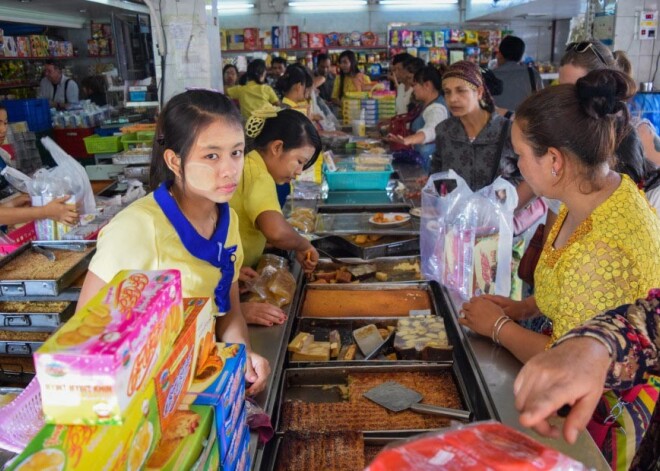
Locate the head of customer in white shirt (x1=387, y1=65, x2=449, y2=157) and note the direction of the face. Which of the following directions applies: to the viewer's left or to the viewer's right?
to the viewer's left

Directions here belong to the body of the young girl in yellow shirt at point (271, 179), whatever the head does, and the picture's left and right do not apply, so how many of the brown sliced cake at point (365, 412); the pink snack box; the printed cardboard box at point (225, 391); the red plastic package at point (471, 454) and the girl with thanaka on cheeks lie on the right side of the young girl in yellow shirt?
5

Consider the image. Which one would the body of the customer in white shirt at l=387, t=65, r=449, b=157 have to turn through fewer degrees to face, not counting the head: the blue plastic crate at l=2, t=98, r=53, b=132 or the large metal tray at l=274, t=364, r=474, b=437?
the blue plastic crate

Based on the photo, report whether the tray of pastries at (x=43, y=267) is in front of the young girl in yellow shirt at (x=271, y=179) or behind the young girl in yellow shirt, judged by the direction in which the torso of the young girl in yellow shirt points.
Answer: behind

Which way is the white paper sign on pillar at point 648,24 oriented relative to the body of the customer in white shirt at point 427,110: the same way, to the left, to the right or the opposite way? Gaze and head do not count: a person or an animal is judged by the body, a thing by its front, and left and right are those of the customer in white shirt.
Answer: to the left

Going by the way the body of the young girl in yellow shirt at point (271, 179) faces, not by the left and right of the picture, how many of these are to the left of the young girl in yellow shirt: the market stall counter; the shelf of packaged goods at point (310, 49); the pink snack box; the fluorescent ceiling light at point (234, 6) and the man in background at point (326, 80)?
3

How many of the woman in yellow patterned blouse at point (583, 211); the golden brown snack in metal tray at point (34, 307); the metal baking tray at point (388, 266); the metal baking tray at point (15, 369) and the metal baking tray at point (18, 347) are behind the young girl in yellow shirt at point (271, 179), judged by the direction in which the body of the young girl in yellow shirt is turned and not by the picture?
3

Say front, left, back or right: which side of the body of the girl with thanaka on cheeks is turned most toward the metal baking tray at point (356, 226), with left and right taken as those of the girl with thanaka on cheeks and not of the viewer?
left

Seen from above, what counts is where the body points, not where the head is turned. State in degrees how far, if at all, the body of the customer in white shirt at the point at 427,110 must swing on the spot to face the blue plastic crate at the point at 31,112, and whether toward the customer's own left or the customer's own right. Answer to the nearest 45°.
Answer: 0° — they already face it

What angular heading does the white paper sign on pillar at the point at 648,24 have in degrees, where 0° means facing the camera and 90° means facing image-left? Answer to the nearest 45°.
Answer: approximately 0°

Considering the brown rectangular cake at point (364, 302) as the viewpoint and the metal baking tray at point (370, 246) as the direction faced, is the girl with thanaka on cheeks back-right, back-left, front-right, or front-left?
back-left

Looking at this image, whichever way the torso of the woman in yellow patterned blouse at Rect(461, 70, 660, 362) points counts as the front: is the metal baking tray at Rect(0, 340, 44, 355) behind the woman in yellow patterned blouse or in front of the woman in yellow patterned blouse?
in front

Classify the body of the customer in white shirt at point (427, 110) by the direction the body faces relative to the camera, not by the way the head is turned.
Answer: to the viewer's left

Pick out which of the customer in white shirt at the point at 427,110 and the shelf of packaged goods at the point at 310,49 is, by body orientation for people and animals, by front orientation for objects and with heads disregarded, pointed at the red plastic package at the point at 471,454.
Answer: the shelf of packaged goods

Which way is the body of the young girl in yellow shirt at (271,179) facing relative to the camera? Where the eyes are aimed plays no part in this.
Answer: to the viewer's right

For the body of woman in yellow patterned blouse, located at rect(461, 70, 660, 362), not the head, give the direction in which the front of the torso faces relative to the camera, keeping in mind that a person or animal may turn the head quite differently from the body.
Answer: to the viewer's left

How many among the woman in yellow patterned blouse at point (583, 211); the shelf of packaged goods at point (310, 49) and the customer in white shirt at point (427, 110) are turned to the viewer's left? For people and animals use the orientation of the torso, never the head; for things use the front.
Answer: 2

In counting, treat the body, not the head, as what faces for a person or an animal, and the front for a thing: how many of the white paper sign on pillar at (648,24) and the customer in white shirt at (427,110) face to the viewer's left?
1

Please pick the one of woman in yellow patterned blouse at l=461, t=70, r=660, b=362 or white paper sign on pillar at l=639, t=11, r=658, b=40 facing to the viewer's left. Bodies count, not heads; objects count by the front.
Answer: the woman in yellow patterned blouse
